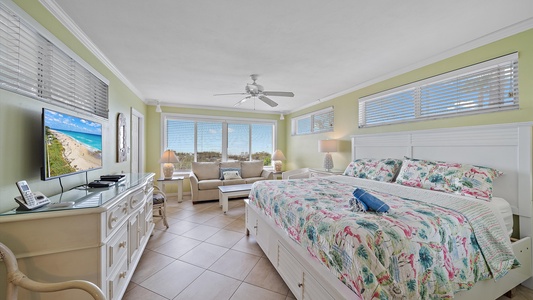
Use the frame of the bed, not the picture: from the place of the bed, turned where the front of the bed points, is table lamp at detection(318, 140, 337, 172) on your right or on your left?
on your right

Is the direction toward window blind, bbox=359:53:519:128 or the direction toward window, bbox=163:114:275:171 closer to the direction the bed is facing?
the window

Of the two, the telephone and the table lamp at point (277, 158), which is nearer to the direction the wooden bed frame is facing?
the telephone

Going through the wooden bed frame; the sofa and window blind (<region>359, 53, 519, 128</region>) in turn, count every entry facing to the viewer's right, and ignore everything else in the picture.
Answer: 0

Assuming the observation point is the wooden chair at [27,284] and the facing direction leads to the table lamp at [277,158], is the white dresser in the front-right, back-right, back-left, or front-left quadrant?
front-left

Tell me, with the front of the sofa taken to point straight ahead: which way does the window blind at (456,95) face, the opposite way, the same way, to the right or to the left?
to the right

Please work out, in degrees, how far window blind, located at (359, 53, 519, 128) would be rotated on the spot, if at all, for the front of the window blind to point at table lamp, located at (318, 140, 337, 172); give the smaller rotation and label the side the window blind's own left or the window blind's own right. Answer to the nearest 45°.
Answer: approximately 45° to the window blind's own right

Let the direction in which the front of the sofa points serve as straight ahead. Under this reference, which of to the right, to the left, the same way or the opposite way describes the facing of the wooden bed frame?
to the right

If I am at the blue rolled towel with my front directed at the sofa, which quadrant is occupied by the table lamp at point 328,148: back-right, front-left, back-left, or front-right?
front-right

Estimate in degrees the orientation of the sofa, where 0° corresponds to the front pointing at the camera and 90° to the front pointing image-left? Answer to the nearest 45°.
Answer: approximately 0°

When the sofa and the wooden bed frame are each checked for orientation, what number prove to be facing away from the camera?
0

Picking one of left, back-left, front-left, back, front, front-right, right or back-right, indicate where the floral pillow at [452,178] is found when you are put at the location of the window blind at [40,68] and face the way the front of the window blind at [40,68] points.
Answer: front

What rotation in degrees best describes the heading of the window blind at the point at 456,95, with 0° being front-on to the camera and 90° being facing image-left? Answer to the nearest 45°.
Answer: approximately 45°

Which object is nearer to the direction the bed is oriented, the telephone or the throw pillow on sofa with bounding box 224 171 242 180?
the telephone

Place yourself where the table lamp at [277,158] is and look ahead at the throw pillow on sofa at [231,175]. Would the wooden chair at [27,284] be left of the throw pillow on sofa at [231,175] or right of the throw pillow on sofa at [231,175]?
left

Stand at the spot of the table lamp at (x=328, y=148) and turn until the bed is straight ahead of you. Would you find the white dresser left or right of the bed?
right

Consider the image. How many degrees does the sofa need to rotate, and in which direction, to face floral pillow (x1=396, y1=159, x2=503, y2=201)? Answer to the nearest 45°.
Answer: approximately 45° to its left

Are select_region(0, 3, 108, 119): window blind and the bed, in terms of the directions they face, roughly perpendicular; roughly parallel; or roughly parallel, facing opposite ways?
roughly parallel, facing opposite ways

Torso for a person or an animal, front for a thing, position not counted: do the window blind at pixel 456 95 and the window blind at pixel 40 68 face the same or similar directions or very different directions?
very different directions

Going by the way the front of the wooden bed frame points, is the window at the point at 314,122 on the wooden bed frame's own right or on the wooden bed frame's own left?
on the wooden bed frame's own right
